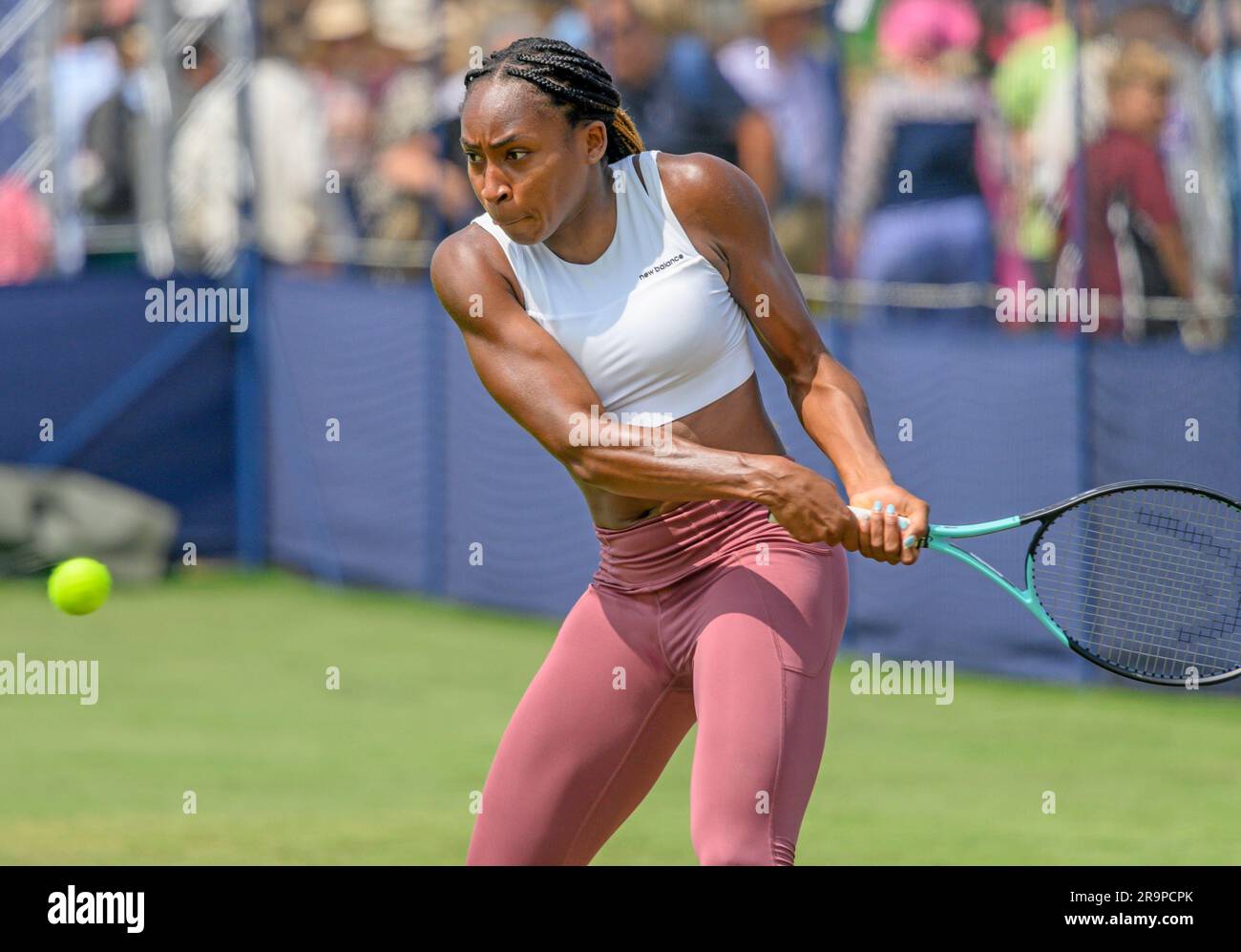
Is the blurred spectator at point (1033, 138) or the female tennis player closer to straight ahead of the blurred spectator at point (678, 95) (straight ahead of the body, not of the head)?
the female tennis player

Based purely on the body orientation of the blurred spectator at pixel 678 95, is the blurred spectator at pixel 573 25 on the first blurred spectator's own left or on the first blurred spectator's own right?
on the first blurred spectator's own right

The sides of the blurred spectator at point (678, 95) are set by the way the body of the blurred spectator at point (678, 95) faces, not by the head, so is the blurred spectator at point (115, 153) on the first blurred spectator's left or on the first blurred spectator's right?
on the first blurred spectator's right

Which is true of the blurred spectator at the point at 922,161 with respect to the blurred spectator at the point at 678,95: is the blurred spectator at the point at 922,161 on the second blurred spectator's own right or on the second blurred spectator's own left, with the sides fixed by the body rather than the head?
on the second blurred spectator's own left

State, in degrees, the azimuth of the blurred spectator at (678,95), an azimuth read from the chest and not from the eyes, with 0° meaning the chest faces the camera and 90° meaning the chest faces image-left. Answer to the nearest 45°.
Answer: approximately 45°
